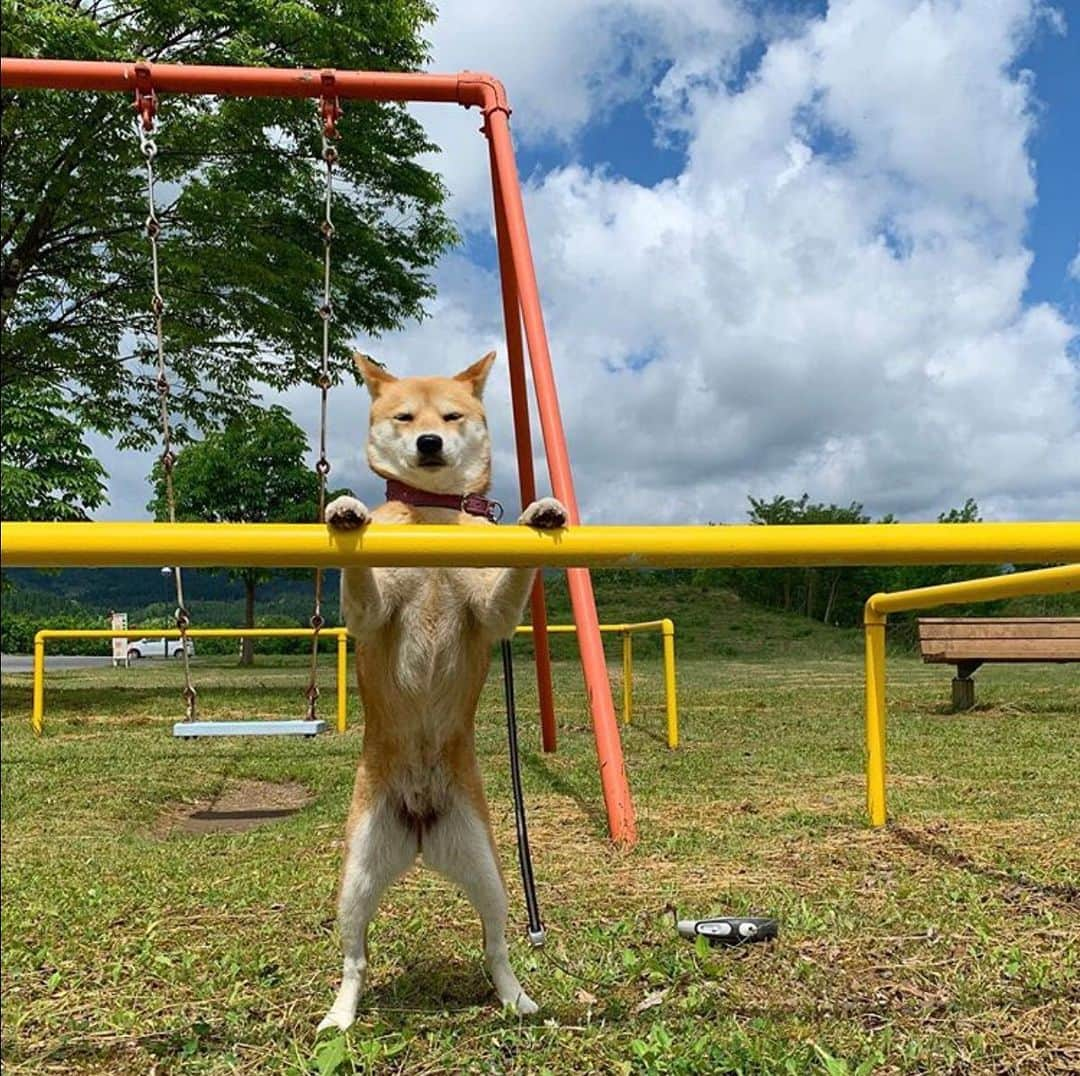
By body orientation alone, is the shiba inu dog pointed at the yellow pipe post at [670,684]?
no

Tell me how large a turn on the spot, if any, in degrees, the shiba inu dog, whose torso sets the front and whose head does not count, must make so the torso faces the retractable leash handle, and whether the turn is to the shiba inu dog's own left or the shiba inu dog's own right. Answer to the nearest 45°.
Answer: approximately 135° to the shiba inu dog's own left

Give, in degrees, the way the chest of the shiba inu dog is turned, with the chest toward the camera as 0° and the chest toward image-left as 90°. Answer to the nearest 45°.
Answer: approximately 0°

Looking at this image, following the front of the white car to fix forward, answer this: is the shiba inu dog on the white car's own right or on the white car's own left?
on the white car's own left

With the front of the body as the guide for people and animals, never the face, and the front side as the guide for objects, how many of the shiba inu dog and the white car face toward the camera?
1

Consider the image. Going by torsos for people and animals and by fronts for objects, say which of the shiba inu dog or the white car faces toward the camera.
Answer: the shiba inu dog

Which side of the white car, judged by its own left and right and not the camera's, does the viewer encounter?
left

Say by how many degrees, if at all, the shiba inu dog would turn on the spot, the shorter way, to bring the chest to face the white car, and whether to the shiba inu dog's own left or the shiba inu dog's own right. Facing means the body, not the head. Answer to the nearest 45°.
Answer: approximately 180°

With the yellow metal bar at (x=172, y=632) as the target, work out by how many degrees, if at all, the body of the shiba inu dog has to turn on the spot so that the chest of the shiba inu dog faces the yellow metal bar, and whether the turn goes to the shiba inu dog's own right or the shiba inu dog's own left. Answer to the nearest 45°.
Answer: approximately 180°

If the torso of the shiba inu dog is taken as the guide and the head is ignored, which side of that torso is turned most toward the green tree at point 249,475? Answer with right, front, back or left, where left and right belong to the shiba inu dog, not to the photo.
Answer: back

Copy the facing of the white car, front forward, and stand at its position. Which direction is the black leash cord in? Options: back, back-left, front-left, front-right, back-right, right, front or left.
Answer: left

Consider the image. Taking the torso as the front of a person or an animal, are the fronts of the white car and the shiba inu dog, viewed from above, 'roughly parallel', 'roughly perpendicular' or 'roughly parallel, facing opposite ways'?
roughly perpendicular

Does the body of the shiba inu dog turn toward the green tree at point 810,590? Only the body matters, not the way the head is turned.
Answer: no

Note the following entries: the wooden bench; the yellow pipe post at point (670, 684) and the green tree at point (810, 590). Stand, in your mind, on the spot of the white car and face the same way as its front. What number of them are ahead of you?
0

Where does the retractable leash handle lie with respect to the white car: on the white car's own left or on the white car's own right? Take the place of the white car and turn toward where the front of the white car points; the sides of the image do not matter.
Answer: on the white car's own left

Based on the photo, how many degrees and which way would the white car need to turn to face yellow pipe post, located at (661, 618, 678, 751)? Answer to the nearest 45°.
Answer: approximately 135° to its left

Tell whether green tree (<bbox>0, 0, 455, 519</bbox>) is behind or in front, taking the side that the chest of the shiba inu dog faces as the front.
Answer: behind

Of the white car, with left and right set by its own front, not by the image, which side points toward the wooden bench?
left

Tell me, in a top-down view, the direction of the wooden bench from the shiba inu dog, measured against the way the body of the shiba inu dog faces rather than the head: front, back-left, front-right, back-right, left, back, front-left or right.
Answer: back-left
